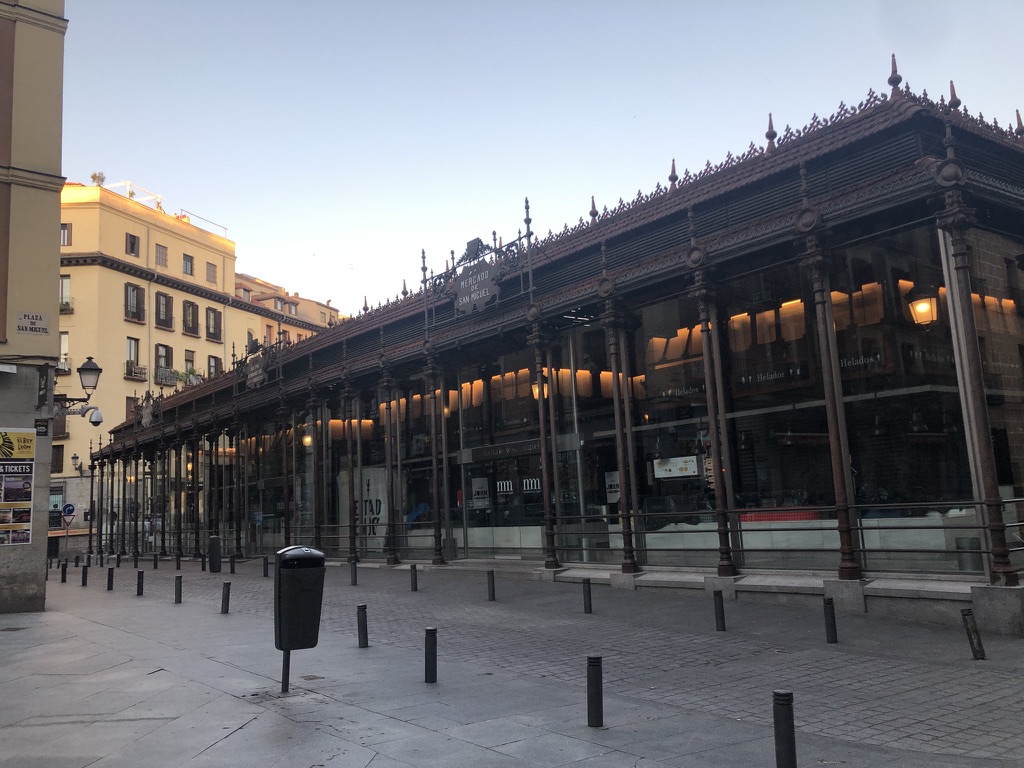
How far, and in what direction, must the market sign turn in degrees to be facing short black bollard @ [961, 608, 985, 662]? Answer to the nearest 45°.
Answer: approximately 90° to its left

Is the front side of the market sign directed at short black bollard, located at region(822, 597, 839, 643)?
no

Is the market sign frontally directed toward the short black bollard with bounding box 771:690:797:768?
no

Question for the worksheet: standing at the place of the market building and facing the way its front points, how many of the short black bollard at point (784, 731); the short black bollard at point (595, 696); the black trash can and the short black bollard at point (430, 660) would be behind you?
0

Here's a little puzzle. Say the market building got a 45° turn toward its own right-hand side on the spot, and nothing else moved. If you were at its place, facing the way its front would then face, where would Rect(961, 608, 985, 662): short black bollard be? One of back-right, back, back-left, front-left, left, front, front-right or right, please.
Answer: left

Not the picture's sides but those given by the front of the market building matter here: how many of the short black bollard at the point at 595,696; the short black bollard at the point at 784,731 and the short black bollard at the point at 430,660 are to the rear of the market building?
0

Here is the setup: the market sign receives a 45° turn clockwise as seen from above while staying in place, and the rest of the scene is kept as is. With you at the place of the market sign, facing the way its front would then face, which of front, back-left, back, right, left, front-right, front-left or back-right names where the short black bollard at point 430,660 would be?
left

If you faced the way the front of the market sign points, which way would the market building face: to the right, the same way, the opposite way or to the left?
the same way

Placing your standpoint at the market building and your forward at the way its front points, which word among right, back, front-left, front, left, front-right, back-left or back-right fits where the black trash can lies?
front

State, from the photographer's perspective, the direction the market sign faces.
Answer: facing the viewer and to the left of the viewer

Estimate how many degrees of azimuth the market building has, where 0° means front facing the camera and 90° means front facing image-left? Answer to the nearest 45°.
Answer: approximately 45°

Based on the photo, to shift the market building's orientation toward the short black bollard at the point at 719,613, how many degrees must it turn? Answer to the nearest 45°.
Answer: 0° — it already faces it
